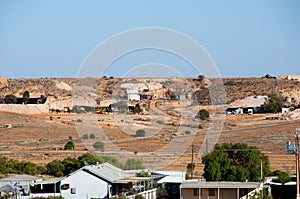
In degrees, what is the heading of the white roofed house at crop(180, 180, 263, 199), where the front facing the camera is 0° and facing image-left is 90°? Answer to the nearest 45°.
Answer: approximately 0°

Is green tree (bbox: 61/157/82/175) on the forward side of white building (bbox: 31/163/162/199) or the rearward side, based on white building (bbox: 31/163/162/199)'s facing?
on the rearward side

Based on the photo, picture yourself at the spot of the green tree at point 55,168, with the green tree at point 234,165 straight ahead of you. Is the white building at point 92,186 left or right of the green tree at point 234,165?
right

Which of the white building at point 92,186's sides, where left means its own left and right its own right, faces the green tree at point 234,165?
left

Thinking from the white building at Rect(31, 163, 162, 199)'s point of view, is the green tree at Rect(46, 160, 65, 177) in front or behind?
behind

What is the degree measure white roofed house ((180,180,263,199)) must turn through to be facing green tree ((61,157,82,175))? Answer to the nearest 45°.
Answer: approximately 135° to its right

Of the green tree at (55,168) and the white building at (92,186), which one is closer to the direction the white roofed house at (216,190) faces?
the white building

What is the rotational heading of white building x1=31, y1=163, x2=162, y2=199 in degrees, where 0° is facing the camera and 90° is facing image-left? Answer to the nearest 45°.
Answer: approximately 315°

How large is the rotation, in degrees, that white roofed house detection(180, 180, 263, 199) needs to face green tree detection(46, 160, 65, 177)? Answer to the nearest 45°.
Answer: approximately 135° to its right

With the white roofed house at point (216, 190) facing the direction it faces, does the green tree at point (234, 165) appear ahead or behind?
behind

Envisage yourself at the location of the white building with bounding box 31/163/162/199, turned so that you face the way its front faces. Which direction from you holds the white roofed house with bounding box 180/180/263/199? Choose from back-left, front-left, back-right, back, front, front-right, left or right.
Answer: front-left
